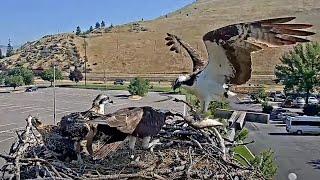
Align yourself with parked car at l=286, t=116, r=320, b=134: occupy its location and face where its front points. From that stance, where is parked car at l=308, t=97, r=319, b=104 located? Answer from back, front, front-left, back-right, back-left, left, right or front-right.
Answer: right

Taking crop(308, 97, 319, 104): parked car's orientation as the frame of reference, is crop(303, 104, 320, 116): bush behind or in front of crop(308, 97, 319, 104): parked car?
in front

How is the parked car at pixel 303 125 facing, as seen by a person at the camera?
facing to the left of the viewer

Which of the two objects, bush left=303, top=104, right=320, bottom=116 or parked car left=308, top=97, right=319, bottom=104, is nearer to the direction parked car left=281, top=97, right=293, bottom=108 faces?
the bush
